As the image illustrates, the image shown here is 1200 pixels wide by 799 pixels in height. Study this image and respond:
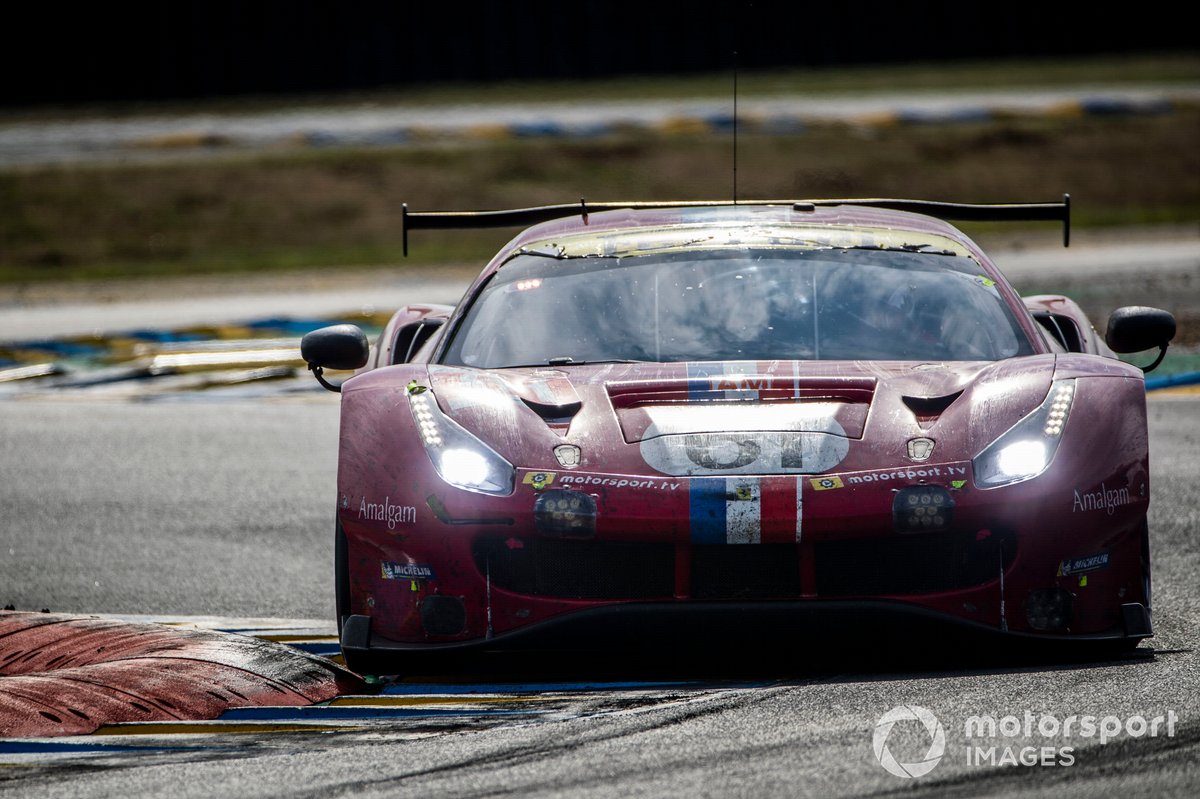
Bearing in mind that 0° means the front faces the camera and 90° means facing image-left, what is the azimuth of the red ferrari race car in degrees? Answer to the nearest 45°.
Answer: approximately 0°
